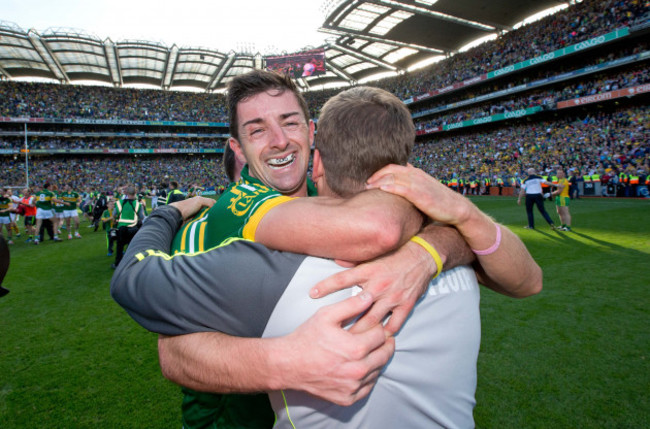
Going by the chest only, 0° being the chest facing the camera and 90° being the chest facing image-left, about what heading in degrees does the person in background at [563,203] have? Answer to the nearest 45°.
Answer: approximately 90°

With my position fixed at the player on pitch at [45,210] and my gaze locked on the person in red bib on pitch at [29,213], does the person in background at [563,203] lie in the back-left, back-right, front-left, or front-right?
back-right

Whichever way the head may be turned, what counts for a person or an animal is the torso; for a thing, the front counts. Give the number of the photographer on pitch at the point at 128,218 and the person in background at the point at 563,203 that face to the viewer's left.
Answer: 1

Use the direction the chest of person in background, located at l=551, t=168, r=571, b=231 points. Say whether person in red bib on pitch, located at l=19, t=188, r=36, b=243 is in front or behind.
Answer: in front

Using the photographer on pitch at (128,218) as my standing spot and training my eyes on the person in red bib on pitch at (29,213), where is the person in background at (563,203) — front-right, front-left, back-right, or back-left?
back-right

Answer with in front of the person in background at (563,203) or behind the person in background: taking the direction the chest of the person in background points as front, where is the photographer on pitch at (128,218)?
in front
